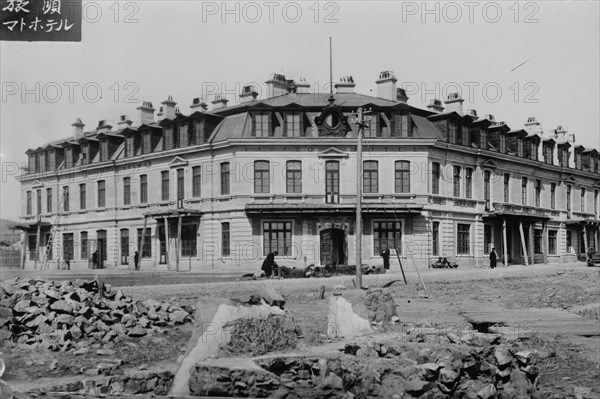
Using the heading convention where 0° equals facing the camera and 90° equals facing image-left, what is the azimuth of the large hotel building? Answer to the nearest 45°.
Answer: approximately 0°
